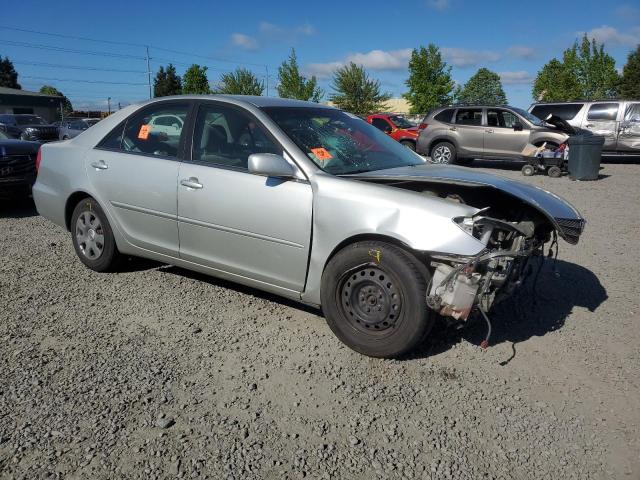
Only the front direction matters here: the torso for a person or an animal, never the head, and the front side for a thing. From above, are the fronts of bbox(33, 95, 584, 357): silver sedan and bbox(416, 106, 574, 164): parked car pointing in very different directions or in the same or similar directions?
same or similar directions

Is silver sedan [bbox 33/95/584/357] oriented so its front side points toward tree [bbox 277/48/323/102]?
no

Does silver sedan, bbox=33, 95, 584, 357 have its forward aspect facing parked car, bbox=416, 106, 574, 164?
no

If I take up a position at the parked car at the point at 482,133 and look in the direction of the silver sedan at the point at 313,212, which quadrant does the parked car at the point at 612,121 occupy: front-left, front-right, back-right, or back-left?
back-left

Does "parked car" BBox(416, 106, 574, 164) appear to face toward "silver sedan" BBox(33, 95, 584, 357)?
no

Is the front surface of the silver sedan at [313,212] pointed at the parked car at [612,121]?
no

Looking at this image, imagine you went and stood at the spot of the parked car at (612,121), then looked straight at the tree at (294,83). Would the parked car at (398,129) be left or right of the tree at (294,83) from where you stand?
left

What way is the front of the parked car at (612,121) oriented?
to the viewer's right

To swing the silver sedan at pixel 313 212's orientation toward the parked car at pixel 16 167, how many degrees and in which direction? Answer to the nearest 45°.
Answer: approximately 180°

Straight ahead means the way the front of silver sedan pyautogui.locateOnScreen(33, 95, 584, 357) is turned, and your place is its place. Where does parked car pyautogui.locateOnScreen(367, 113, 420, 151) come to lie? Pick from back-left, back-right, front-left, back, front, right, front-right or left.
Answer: back-left

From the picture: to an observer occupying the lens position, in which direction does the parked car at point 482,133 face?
facing to the right of the viewer

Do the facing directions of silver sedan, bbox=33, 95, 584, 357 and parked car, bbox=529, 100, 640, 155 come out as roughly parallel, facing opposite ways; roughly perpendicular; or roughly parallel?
roughly parallel

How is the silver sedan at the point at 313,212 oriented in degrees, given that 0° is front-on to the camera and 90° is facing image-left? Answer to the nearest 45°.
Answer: approximately 315°

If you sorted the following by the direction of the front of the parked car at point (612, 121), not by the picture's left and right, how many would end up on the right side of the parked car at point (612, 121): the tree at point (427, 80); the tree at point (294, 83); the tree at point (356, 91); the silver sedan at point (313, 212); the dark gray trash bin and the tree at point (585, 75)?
2

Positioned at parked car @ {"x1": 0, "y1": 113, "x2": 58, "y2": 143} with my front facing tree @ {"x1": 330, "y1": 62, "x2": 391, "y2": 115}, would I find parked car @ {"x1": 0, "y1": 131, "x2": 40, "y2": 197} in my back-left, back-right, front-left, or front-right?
back-right

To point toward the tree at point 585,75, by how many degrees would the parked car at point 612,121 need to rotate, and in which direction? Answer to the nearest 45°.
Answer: approximately 90° to its left
